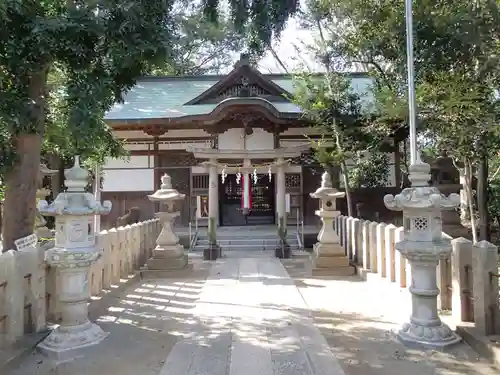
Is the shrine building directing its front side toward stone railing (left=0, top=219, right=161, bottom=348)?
yes

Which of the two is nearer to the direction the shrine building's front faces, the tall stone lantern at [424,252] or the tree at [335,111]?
the tall stone lantern

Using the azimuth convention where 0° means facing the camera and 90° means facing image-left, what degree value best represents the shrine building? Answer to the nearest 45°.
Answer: approximately 0°

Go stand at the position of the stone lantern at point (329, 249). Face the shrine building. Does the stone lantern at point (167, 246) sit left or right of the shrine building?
left

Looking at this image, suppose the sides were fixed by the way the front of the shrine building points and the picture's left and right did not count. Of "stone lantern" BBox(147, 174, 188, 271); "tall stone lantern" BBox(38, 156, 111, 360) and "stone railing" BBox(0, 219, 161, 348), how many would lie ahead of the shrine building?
3

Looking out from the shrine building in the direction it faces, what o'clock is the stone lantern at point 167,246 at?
The stone lantern is roughly at 12 o'clock from the shrine building.

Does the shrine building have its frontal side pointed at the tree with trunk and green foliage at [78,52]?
yes

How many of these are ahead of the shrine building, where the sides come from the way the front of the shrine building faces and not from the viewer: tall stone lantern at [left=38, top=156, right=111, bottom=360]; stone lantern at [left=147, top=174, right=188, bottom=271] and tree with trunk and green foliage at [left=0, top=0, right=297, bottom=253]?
3

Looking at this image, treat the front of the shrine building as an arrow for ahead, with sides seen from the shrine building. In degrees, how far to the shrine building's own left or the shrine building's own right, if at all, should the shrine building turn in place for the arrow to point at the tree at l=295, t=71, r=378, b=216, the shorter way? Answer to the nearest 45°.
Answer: approximately 45° to the shrine building's own left
